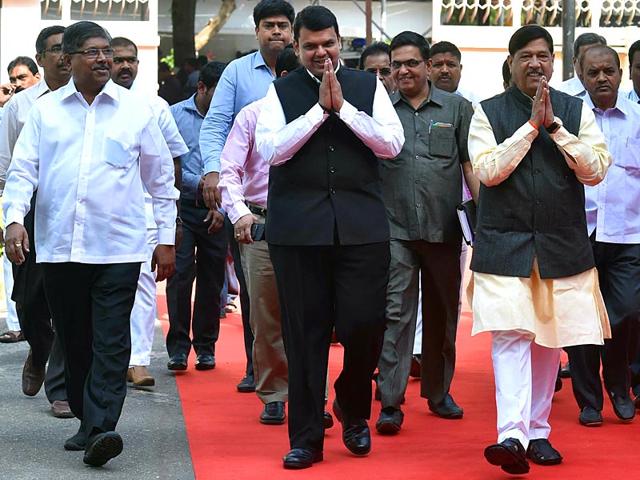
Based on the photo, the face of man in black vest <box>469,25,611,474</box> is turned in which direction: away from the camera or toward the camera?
toward the camera

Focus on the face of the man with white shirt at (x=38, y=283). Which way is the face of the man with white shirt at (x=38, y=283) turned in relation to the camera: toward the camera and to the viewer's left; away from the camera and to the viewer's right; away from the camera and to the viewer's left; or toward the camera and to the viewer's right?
toward the camera and to the viewer's right

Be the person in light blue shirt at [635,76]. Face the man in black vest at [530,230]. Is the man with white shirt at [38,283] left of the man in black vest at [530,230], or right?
right

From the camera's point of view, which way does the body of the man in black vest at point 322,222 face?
toward the camera

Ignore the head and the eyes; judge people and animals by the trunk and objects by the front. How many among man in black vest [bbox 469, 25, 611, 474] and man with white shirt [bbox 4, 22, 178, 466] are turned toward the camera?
2

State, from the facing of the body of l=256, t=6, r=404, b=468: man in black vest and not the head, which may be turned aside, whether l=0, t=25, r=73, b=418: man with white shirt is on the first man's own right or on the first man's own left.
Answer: on the first man's own right

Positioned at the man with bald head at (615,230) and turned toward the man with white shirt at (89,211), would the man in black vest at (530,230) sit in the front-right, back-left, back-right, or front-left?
front-left

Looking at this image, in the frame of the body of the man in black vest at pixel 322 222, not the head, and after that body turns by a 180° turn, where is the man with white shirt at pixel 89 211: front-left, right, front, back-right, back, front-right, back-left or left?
left

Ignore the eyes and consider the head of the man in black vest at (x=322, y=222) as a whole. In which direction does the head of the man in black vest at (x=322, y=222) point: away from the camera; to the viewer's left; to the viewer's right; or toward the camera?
toward the camera

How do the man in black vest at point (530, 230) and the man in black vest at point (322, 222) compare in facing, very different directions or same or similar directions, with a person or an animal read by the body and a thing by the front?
same or similar directions

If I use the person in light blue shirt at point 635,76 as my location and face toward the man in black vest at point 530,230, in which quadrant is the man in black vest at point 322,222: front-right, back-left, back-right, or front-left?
front-right

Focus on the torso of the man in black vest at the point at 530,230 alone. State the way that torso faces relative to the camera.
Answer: toward the camera

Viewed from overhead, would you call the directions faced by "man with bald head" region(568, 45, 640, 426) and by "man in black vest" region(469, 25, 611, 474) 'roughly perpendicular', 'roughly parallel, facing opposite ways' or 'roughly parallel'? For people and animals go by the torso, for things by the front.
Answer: roughly parallel

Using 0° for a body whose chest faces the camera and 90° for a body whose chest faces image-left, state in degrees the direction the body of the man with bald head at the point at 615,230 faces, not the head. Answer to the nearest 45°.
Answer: approximately 0°

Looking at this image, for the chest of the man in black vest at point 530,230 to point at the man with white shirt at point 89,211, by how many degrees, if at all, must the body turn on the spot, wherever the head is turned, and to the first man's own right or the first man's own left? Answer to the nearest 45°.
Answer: approximately 90° to the first man's own right

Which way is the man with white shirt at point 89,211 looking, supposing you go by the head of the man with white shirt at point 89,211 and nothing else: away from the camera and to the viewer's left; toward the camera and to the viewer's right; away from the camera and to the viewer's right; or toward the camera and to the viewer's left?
toward the camera and to the viewer's right
